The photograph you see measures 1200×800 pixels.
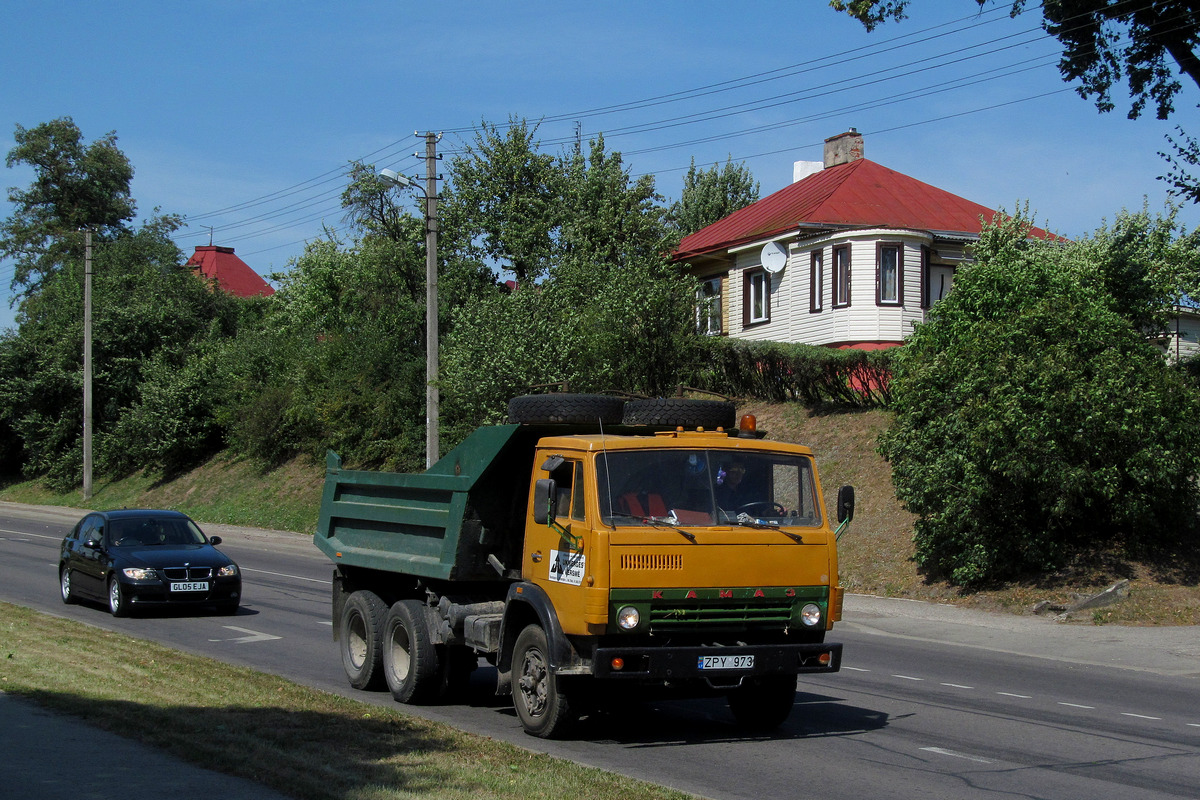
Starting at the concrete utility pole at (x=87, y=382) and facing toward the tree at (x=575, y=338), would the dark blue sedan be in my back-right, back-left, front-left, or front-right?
front-right

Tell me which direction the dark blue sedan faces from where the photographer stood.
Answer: facing the viewer and to the right of the viewer

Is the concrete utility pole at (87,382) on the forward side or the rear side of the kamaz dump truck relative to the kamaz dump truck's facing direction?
on the rear side

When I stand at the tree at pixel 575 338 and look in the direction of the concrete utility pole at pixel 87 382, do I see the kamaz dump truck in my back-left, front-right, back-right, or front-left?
back-left

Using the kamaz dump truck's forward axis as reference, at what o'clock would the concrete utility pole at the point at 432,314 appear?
The concrete utility pole is roughly at 7 o'clock from the kamaz dump truck.

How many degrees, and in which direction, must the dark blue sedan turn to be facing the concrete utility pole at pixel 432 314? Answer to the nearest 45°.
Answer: approximately 90° to its left

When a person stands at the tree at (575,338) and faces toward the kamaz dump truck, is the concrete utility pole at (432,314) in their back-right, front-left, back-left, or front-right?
front-right

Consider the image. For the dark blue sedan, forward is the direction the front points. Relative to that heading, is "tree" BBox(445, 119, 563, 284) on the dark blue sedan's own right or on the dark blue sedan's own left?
on the dark blue sedan's own left

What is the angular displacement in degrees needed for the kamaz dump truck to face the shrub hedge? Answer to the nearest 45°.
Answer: approximately 135° to its left

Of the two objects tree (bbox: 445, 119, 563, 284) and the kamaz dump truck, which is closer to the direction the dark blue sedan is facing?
the kamaz dump truck

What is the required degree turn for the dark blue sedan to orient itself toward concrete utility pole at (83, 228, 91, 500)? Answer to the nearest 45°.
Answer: approximately 135° to its left

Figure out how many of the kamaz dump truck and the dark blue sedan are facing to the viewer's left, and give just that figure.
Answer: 0

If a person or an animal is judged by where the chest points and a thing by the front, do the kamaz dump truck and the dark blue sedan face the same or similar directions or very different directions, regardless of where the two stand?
same or similar directions

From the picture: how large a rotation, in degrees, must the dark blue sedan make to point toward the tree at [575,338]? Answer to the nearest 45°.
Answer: approximately 90° to its left
